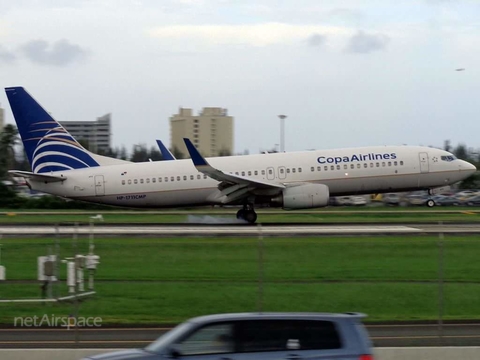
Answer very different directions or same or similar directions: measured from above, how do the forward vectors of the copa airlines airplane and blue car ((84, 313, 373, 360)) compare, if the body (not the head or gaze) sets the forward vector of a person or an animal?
very different directions

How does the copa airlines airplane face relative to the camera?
to the viewer's right

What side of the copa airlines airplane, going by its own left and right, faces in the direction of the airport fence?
right

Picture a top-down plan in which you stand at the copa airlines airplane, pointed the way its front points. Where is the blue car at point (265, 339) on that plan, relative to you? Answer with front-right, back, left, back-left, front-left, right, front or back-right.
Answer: right

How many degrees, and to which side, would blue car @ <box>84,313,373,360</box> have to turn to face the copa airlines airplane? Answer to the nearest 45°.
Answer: approximately 90° to its right

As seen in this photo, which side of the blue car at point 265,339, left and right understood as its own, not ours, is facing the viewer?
left

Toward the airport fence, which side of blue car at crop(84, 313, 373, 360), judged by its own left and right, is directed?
right

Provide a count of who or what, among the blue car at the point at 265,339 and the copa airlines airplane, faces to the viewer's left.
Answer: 1
